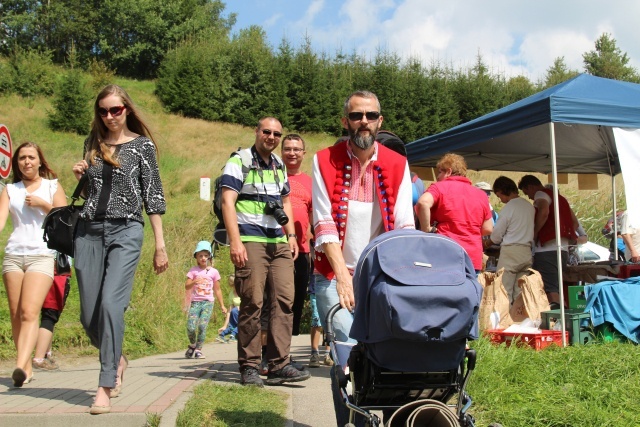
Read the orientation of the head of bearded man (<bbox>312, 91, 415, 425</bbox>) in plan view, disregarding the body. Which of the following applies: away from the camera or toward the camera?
toward the camera

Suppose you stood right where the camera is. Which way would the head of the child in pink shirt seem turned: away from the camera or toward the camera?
toward the camera

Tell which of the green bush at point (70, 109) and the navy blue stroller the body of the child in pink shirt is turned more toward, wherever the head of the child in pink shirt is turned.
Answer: the navy blue stroller

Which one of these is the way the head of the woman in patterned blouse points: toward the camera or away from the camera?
toward the camera

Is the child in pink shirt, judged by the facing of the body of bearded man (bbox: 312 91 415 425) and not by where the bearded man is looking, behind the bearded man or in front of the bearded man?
behind

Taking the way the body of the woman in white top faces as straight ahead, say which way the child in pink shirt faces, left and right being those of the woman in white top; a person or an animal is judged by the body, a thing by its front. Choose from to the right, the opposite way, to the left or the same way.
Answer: the same way

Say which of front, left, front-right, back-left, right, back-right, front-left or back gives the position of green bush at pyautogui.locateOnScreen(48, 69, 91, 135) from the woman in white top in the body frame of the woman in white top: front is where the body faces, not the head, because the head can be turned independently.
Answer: back

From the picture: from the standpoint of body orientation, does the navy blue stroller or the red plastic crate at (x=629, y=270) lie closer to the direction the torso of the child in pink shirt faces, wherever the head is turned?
the navy blue stroller

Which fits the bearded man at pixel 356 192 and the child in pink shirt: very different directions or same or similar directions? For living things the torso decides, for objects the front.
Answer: same or similar directions

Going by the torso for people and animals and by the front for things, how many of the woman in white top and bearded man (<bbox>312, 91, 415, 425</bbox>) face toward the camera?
2

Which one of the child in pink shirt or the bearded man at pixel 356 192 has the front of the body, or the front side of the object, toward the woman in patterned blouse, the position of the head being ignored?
the child in pink shirt

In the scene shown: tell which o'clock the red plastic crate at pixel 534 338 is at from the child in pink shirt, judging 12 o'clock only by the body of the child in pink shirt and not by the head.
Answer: The red plastic crate is roughly at 10 o'clock from the child in pink shirt.

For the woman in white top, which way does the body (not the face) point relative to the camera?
toward the camera

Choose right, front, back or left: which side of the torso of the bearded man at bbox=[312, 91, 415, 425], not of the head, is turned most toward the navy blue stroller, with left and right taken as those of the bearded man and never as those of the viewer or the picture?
front

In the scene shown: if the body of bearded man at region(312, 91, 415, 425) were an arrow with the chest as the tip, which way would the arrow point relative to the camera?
toward the camera

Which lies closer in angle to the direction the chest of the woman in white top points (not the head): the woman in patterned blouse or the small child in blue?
the woman in patterned blouse
